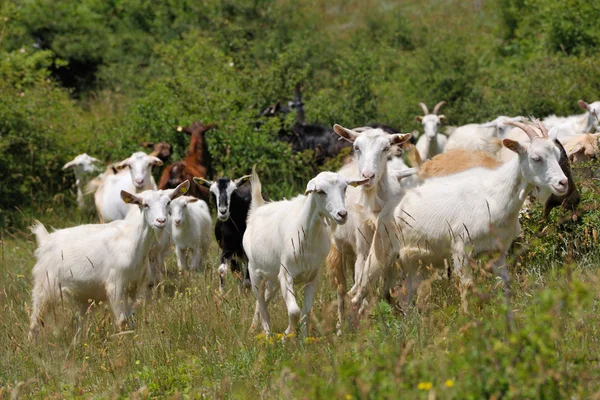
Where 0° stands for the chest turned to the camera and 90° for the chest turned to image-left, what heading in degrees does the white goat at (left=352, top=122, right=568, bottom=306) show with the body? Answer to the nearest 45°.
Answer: approximately 270°

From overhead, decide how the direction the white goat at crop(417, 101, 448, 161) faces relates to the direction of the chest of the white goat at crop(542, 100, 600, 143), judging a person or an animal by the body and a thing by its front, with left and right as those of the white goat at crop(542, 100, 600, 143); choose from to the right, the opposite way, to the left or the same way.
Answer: to the right

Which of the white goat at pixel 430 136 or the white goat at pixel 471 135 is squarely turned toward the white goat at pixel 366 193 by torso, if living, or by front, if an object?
the white goat at pixel 430 136

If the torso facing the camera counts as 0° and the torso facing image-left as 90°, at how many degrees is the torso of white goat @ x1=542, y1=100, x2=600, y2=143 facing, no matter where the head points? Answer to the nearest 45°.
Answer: approximately 270°

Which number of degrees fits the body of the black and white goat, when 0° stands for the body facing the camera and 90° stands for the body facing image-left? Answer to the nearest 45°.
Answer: approximately 0°

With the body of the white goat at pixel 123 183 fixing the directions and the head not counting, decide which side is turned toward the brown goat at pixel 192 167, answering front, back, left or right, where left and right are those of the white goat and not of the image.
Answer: left

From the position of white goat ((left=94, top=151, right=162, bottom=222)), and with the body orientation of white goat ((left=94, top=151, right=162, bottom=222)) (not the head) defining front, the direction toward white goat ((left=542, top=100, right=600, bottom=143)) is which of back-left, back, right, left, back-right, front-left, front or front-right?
front-left

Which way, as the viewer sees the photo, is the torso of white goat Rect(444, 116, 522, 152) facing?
to the viewer's right

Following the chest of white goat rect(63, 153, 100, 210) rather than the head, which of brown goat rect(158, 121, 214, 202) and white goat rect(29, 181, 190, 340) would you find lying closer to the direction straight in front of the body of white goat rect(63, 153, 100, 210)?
the white goat

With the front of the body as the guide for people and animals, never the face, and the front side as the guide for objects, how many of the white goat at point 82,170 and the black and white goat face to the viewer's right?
0

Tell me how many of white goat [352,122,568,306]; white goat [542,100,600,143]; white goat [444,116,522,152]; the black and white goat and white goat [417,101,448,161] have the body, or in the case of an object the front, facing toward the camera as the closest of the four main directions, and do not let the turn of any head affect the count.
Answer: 2

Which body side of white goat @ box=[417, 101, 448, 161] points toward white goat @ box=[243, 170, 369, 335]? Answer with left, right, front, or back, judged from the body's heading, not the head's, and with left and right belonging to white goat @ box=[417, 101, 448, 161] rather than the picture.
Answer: front

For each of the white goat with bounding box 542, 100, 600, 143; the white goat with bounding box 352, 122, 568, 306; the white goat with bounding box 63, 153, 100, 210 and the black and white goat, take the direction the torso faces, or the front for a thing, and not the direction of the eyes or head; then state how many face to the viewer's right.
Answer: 2

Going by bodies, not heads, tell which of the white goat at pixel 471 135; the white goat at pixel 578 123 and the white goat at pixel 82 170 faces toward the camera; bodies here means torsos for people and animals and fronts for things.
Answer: the white goat at pixel 82 170
